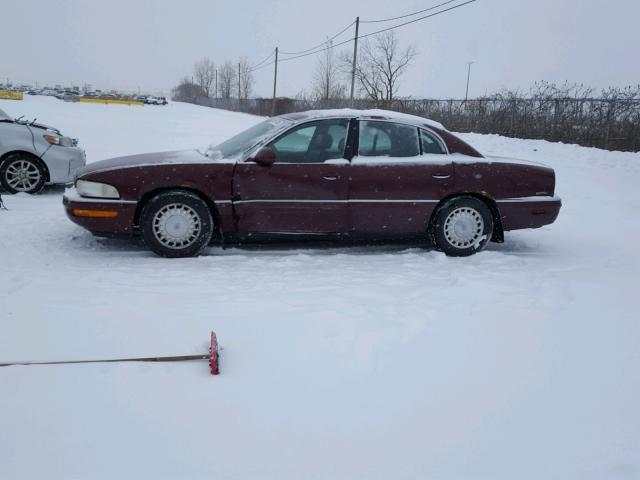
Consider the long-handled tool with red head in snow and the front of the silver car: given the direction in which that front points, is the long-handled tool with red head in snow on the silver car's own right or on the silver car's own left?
on the silver car's own right

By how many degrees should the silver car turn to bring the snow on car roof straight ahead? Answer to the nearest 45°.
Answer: approximately 45° to its right

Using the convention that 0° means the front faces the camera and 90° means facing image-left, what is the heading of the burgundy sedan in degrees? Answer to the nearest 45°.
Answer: approximately 90°

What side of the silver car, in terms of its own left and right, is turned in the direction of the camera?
right

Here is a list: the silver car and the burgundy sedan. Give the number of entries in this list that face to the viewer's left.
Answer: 1

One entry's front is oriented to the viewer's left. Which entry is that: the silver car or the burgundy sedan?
the burgundy sedan

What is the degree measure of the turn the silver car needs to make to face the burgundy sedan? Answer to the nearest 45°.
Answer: approximately 45° to its right

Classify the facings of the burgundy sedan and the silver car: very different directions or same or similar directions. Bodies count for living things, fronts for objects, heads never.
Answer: very different directions

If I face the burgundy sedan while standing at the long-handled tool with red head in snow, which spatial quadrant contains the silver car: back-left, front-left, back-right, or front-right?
front-left
